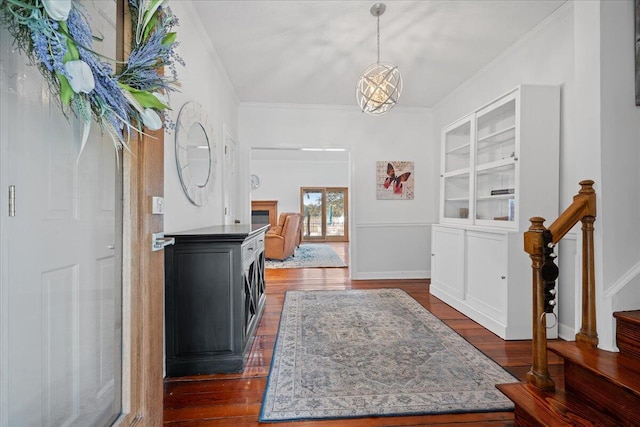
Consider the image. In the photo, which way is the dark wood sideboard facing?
to the viewer's right

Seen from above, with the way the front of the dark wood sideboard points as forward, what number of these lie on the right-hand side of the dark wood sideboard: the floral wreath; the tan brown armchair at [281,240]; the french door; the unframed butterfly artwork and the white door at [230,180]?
1

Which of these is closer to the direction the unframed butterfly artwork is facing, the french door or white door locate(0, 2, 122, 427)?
the white door

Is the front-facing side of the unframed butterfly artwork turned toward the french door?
no

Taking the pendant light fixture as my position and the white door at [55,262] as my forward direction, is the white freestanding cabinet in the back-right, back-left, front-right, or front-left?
back-left

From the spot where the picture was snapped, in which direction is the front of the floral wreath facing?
facing the viewer and to the right of the viewer

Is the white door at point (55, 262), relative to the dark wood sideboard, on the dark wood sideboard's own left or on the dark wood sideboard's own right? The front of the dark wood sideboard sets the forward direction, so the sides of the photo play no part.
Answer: on the dark wood sideboard's own right

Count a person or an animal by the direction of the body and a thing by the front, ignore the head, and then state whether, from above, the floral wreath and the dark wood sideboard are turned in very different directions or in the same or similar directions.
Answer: same or similar directions

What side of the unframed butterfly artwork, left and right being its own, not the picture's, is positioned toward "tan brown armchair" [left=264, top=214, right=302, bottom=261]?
right

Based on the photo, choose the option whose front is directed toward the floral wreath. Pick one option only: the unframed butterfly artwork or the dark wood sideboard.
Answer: the unframed butterfly artwork

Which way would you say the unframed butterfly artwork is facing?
toward the camera

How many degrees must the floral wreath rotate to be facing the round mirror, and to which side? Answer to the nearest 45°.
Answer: approximately 135° to its left

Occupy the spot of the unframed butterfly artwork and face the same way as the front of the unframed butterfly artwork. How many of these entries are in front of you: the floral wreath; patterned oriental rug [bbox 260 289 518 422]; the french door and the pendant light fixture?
3

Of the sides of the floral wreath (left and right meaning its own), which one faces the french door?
left

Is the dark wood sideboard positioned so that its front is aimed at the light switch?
no

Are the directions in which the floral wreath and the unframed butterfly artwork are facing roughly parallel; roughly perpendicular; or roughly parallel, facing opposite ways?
roughly perpendicular

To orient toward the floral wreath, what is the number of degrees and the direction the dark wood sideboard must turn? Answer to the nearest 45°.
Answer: approximately 90° to its right

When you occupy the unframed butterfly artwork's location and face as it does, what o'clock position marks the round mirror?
The round mirror is roughly at 1 o'clock from the unframed butterfly artwork.

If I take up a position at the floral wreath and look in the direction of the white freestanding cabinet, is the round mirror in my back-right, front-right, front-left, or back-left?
front-left

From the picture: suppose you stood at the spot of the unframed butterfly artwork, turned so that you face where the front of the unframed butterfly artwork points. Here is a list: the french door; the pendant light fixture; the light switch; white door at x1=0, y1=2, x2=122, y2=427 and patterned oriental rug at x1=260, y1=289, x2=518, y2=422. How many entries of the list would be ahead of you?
4

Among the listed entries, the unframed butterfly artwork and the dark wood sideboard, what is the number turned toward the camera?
1
